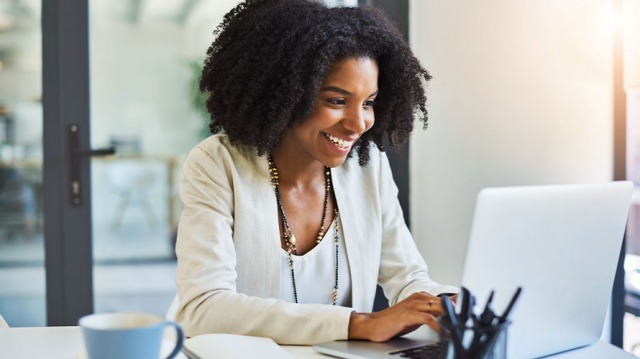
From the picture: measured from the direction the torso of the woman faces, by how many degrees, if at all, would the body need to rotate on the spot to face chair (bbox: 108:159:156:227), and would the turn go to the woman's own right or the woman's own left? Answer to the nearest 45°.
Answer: approximately 180°

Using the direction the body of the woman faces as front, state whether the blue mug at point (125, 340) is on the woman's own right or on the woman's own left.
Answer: on the woman's own right

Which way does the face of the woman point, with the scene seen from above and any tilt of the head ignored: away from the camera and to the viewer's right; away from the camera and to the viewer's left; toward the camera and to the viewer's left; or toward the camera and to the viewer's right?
toward the camera and to the viewer's right

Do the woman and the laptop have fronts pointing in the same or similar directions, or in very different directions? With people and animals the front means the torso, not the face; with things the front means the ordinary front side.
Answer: very different directions

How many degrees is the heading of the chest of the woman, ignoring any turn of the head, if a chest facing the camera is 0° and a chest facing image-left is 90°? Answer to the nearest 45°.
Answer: approximately 315°

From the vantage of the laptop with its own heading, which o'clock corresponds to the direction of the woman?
The woman is roughly at 12 o'clock from the laptop.

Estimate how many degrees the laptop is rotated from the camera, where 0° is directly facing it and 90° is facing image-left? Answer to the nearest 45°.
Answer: approximately 135°
